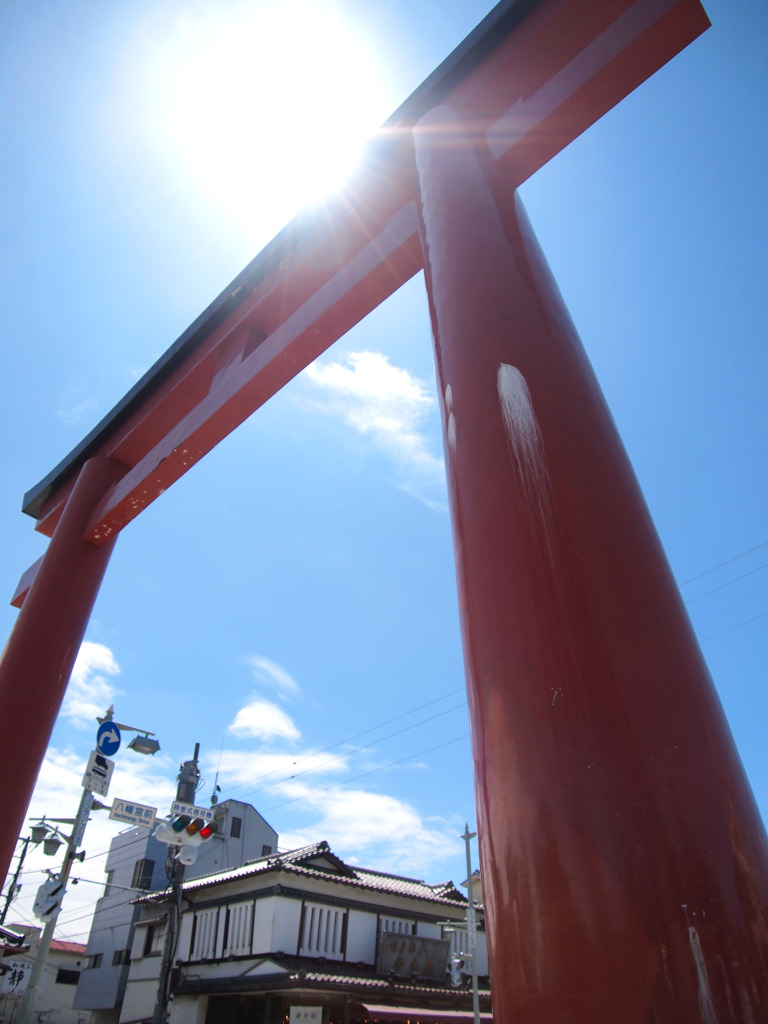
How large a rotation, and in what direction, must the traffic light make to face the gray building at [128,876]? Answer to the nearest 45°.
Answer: approximately 135° to its left

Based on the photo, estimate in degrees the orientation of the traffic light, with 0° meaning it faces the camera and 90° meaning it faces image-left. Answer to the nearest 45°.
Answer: approximately 315°

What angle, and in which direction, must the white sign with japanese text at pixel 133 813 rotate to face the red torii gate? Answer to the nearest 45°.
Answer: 0° — it already faces it

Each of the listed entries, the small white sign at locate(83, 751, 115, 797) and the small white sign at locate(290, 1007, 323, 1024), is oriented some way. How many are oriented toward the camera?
2

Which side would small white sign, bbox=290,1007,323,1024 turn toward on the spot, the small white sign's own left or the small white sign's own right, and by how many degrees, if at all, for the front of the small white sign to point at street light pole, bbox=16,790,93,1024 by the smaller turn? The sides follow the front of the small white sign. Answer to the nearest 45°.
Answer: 0° — it already faces it

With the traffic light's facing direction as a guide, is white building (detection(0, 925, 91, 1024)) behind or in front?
behind

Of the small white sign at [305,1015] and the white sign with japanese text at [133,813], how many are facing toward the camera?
2

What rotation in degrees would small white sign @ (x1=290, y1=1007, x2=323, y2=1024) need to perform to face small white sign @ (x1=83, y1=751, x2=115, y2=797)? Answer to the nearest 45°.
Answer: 0° — it already faces it
